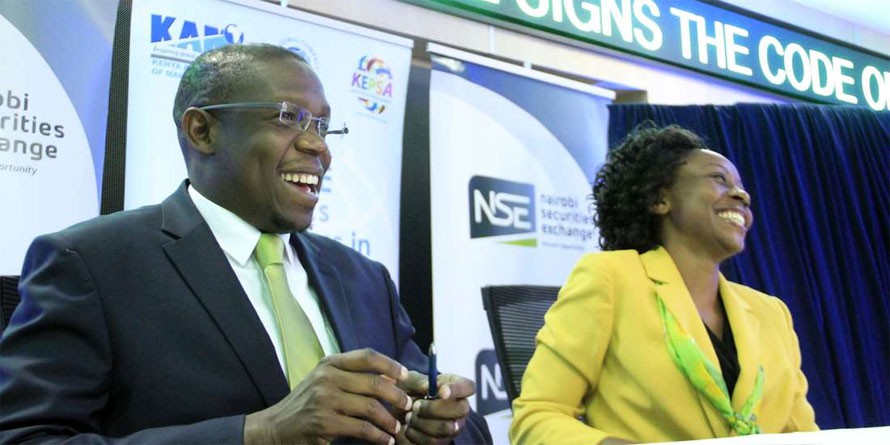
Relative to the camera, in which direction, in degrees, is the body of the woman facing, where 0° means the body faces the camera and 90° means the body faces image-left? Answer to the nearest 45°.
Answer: approximately 315°

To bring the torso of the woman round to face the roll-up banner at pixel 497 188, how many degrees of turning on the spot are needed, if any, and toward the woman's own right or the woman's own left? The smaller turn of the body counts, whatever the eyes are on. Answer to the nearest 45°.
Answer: approximately 180°

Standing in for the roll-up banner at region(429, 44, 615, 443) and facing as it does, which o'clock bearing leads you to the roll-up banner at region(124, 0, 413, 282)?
the roll-up banner at region(124, 0, 413, 282) is roughly at 3 o'clock from the roll-up banner at region(429, 44, 615, 443).

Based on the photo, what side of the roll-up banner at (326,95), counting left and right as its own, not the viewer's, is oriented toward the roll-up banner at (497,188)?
left

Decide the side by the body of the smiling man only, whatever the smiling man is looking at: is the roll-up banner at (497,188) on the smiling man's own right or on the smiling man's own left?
on the smiling man's own left

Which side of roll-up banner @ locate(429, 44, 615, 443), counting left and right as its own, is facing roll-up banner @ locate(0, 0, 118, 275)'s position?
right

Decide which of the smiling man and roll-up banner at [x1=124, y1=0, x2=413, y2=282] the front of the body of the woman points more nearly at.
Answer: the smiling man

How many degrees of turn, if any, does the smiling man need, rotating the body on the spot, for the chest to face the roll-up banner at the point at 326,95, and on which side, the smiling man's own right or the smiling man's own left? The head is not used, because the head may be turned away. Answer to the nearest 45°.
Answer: approximately 135° to the smiling man's own left

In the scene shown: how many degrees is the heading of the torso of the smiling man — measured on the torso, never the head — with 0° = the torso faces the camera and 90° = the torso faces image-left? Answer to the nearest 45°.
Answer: approximately 315°
